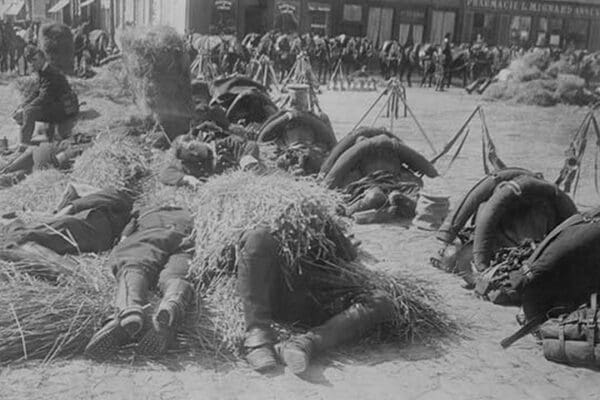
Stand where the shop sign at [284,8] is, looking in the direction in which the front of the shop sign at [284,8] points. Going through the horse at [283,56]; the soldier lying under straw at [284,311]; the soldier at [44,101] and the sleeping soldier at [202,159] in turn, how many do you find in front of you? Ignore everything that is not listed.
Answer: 4

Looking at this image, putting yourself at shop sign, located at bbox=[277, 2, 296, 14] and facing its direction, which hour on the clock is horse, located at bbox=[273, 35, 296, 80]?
The horse is roughly at 12 o'clock from the shop sign.

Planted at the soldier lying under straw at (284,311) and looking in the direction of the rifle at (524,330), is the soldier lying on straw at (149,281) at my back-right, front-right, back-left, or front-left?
back-left

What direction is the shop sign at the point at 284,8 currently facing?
toward the camera

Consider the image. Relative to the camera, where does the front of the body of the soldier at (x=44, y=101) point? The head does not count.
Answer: to the viewer's left

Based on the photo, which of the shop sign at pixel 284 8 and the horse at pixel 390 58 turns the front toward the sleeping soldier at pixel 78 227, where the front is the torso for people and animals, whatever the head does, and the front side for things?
the shop sign

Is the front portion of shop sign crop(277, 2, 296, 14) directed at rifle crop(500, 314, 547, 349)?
yes

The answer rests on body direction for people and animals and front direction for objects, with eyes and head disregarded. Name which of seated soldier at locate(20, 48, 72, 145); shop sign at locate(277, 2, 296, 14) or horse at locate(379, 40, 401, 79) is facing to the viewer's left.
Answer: the seated soldier

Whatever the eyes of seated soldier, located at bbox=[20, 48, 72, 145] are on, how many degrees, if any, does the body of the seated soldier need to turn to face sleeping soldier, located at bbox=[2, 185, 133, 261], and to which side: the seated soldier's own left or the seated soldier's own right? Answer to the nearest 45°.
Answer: approximately 90° to the seated soldier's own left

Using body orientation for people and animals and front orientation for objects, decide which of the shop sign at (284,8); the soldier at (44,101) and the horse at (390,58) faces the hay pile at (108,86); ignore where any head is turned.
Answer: the shop sign

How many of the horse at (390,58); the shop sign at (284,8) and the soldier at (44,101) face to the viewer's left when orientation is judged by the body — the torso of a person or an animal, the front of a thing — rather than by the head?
1

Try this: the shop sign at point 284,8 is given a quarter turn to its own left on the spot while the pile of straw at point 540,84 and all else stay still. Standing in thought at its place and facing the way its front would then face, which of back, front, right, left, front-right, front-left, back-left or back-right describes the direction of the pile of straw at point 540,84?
front-right

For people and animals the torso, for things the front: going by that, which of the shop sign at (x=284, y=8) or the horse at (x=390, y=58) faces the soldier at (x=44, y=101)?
the shop sign

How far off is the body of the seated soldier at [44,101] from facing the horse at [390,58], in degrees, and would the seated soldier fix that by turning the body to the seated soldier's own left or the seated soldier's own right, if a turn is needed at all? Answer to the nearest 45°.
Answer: approximately 135° to the seated soldier's own right
